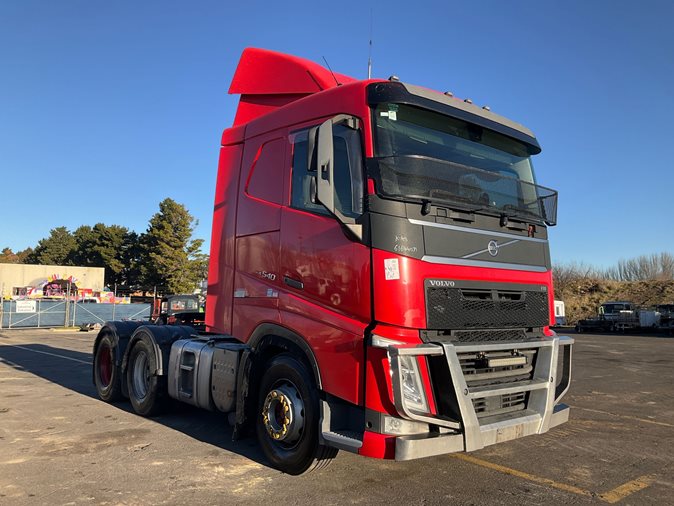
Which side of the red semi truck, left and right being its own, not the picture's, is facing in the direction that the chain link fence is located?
back

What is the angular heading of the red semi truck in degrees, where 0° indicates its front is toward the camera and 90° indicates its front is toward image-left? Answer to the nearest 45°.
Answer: approximately 315°

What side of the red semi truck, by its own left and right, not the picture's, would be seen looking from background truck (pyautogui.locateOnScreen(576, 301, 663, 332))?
left

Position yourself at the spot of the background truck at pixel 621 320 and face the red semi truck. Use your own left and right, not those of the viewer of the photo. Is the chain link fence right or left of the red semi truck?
right
